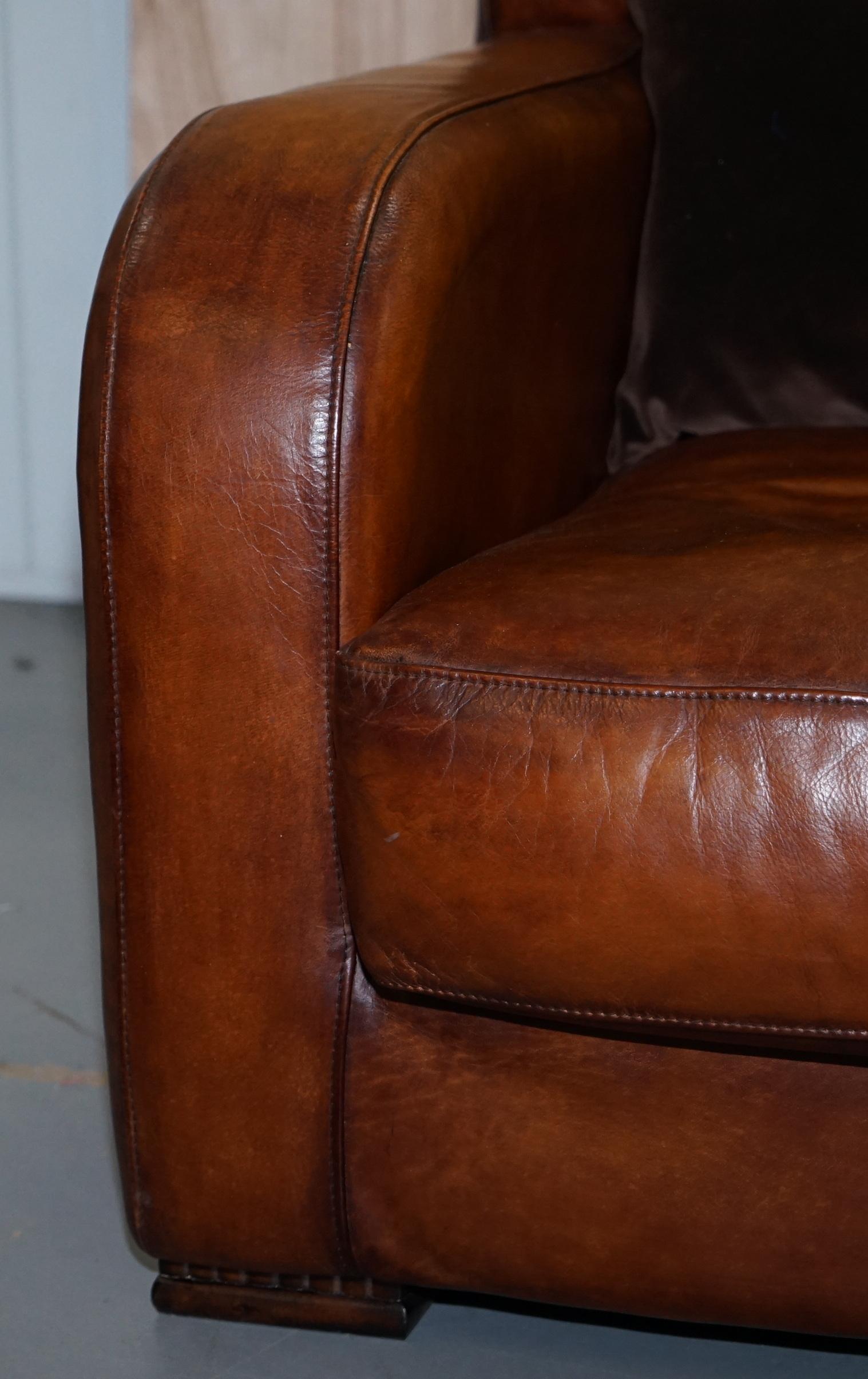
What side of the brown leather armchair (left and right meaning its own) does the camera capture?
front
